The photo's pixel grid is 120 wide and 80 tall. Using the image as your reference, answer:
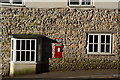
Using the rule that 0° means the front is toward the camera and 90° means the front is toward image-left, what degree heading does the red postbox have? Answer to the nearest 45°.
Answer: approximately 0°
